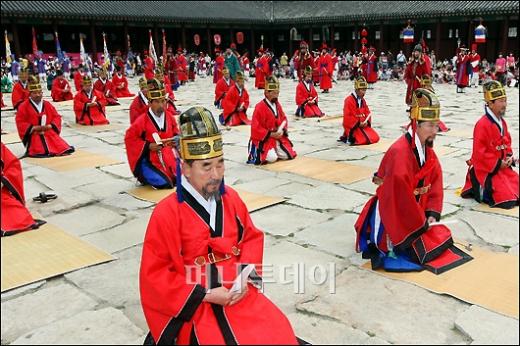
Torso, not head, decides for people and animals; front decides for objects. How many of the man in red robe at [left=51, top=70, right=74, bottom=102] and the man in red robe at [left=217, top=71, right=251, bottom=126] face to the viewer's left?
0

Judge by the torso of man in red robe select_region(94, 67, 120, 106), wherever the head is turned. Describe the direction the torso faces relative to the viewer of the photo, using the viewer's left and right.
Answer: facing the viewer and to the right of the viewer

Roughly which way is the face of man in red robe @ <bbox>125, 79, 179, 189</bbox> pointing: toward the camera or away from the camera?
toward the camera

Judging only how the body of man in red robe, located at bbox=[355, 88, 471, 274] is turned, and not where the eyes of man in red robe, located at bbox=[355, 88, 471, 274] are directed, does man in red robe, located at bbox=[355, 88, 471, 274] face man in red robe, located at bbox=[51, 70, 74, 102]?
no

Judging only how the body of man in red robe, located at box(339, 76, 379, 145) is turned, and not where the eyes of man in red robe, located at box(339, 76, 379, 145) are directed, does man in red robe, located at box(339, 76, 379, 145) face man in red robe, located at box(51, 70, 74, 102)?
no

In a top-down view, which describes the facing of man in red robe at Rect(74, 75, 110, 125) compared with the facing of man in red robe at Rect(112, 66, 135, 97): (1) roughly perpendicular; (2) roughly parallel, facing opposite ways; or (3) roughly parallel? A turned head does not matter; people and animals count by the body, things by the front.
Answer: roughly parallel

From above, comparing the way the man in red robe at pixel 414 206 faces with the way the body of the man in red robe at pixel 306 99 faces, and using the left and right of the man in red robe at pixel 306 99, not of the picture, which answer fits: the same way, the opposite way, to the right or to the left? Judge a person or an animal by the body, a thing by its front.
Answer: the same way

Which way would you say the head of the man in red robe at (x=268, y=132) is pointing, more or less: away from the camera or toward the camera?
toward the camera

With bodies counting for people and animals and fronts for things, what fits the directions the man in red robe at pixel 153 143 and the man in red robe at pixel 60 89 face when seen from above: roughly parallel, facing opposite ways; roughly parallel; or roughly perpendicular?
roughly parallel

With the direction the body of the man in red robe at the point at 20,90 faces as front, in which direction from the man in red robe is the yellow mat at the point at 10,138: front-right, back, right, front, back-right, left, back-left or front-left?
front-right

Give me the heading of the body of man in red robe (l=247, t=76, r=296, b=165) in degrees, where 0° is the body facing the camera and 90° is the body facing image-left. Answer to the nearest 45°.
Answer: approximately 315°

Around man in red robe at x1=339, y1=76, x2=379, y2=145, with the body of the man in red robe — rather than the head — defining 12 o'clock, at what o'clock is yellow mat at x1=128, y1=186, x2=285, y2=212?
The yellow mat is roughly at 2 o'clock from the man in red robe.

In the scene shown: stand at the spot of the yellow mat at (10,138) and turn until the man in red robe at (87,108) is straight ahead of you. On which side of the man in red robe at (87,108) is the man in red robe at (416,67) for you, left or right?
right

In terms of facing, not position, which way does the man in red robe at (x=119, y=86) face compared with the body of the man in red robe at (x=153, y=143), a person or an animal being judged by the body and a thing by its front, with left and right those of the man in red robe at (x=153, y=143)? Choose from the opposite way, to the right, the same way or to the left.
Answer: the same way
